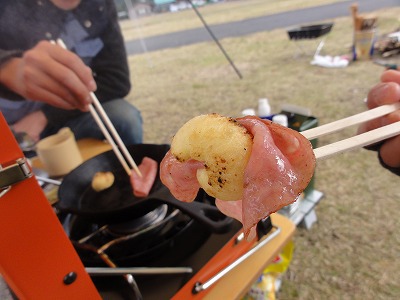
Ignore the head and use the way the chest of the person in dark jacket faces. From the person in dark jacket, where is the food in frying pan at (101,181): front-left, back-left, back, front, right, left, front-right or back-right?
front

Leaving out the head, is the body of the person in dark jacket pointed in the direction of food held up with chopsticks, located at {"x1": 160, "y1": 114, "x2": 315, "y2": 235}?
yes

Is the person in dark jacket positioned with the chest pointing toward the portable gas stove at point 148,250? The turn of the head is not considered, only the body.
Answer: yes

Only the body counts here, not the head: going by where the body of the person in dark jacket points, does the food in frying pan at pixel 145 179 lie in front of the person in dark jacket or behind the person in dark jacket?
in front

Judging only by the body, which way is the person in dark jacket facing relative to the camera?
toward the camera

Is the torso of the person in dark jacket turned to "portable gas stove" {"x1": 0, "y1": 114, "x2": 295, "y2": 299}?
yes

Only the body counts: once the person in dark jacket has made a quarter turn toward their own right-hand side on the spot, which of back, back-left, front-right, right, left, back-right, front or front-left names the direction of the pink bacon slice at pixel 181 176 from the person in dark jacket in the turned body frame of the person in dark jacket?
left

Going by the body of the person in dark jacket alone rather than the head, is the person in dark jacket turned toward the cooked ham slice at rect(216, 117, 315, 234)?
yes

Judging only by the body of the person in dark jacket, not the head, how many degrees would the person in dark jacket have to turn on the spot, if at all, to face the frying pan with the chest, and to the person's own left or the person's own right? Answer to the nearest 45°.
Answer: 0° — they already face it
